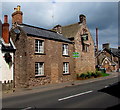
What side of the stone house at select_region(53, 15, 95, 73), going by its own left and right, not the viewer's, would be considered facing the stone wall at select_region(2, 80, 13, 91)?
right

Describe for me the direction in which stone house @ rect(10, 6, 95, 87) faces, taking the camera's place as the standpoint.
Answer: facing the viewer and to the right of the viewer

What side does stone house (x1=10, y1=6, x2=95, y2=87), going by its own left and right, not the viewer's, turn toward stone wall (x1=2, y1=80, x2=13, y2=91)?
right
